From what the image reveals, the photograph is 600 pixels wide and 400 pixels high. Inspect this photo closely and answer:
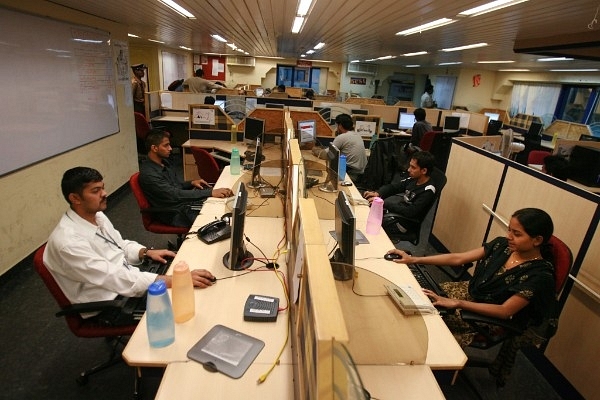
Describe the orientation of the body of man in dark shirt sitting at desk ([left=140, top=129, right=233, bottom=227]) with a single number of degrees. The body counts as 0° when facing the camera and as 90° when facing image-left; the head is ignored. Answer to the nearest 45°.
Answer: approximately 270°

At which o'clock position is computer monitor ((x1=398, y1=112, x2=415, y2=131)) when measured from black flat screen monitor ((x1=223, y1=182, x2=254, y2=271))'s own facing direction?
The computer monitor is roughly at 4 o'clock from the black flat screen monitor.

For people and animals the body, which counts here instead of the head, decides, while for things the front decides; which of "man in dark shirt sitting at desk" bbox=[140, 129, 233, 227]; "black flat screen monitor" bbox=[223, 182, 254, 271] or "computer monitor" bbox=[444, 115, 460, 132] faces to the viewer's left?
the black flat screen monitor

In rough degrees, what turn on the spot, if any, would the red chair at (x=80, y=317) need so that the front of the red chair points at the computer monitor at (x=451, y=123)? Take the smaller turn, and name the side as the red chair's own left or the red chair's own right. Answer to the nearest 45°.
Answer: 0° — it already faces it

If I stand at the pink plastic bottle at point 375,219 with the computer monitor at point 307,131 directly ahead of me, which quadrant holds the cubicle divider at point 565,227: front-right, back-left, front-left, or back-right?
back-right

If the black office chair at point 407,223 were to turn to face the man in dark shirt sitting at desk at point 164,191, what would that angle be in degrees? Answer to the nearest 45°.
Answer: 0° — it already faces them

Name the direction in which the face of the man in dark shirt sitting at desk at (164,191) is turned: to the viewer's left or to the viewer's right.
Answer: to the viewer's right

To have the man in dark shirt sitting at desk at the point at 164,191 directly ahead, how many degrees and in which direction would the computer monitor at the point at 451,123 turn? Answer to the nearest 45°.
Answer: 0° — it already faces them

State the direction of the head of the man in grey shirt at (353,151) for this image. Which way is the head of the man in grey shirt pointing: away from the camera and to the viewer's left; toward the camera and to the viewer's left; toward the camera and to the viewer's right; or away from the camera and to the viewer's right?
away from the camera and to the viewer's left

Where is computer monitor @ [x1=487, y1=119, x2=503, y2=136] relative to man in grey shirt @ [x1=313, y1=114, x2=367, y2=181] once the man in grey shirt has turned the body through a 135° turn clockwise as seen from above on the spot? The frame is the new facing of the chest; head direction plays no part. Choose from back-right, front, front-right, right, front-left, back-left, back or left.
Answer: front-left

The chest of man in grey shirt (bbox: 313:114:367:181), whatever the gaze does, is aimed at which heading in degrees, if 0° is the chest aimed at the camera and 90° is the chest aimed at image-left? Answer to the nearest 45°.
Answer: approximately 135°

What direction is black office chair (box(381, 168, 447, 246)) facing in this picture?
to the viewer's left

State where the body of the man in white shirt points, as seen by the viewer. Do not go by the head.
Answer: to the viewer's right

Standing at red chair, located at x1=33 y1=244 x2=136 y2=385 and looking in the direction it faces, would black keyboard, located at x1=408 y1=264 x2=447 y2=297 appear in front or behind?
in front

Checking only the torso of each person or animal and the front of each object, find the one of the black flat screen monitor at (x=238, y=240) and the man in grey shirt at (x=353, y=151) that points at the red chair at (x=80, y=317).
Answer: the black flat screen monitor

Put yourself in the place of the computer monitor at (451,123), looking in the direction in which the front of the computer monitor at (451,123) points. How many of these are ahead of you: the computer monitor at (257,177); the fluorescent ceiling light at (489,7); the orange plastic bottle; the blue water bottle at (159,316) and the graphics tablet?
5

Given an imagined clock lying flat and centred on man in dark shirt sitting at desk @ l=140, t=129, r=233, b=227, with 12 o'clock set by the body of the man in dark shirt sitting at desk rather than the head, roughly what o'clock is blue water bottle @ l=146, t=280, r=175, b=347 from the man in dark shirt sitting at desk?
The blue water bottle is roughly at 3 o'clock from the man in dark shirt sitting at desk.

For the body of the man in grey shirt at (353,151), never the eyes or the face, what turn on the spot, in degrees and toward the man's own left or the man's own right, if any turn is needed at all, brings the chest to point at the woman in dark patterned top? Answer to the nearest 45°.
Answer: approximately 135° to the man's own left
